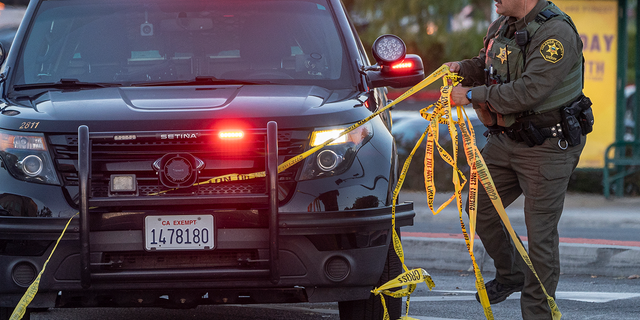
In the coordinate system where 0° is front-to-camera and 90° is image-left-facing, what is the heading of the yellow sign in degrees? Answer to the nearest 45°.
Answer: approximately 0°

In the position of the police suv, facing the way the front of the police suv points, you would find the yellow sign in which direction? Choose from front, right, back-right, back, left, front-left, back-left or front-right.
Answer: back-left

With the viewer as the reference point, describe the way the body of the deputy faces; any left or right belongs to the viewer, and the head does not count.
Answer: facing the viewer and to the left of the viewer

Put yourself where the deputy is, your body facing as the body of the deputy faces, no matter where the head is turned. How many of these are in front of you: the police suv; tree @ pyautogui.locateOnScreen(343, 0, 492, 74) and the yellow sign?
1

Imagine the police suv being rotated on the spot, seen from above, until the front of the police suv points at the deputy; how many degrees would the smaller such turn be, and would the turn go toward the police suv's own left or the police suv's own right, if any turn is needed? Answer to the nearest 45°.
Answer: approximately 90° to the police suv's own left

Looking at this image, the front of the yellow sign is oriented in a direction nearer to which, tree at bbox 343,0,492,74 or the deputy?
the deputy

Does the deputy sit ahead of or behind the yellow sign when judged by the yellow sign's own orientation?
ahead

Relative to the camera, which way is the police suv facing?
toward the camera

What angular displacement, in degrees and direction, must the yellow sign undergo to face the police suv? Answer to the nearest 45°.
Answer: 0° — it already faces it

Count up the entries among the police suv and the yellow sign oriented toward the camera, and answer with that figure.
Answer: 2

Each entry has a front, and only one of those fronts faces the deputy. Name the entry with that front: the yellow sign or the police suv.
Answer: the yellow sign
